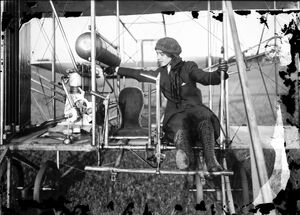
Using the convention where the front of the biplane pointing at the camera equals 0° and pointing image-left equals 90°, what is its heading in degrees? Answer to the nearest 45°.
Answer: approximately 0°
